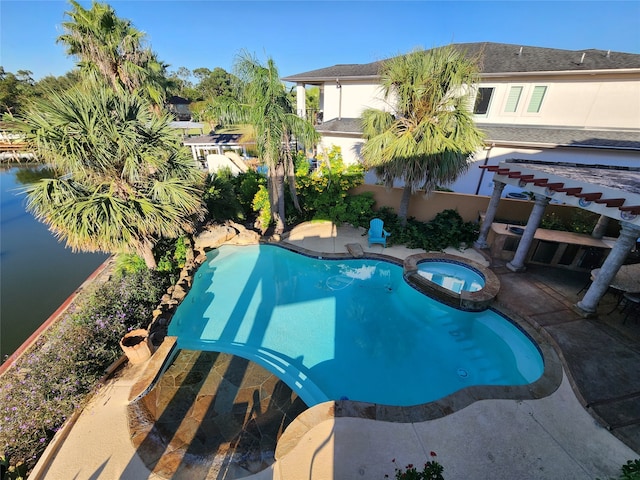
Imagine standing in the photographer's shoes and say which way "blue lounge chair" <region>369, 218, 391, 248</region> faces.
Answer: facing the viewer

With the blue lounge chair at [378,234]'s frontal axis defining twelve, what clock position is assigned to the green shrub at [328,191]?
The green shrub is roughly at 4 o'clock from the blue lounge chair.

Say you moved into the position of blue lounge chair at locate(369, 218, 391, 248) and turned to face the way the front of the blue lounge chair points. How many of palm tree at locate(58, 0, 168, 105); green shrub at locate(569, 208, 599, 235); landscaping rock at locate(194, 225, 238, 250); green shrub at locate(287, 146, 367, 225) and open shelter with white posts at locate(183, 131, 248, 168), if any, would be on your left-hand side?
1

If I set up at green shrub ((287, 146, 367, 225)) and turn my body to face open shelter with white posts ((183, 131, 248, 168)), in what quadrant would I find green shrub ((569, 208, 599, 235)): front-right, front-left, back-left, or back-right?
back-right

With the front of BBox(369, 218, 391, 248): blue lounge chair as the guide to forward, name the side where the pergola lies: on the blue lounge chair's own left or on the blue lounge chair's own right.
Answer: on the blue lounge chair's own left

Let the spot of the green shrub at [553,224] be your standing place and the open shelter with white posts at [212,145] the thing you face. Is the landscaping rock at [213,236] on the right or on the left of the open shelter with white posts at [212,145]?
left

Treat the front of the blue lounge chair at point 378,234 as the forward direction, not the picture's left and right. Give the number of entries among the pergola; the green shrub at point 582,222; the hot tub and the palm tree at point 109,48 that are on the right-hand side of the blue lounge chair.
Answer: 1

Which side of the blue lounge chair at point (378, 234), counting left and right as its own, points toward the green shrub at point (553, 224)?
left

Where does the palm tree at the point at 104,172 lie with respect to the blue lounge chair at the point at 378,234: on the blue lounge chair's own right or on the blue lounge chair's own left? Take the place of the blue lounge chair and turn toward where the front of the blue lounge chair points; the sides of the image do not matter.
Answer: on the blue lounge chair's own right

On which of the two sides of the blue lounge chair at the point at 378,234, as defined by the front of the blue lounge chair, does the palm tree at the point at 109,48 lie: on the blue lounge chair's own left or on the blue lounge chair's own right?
on the blue lounge chair's own right

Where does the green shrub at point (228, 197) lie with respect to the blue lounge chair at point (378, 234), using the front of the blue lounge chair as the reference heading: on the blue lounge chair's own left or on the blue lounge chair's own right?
on the blue lounge chair's own right

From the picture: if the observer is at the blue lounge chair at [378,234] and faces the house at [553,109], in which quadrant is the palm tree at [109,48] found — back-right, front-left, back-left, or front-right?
back-left

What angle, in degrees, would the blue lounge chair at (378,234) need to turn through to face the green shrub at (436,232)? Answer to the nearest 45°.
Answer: approximately 90° to its left

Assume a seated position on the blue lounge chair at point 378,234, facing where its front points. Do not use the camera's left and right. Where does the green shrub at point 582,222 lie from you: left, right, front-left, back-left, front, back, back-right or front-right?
left

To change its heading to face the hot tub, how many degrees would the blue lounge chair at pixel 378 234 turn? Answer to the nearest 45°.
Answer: approximately 45° to its left

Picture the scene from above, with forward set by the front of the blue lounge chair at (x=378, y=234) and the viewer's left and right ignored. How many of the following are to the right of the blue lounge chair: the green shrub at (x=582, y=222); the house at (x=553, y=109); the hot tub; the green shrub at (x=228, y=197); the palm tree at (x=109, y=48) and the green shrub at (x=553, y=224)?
2

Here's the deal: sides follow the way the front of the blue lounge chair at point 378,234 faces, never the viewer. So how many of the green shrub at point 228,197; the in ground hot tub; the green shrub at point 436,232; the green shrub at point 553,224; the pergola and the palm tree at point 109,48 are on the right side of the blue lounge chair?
2

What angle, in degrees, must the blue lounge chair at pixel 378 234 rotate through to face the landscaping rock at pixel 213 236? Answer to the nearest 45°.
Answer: approximately 90° to its right
